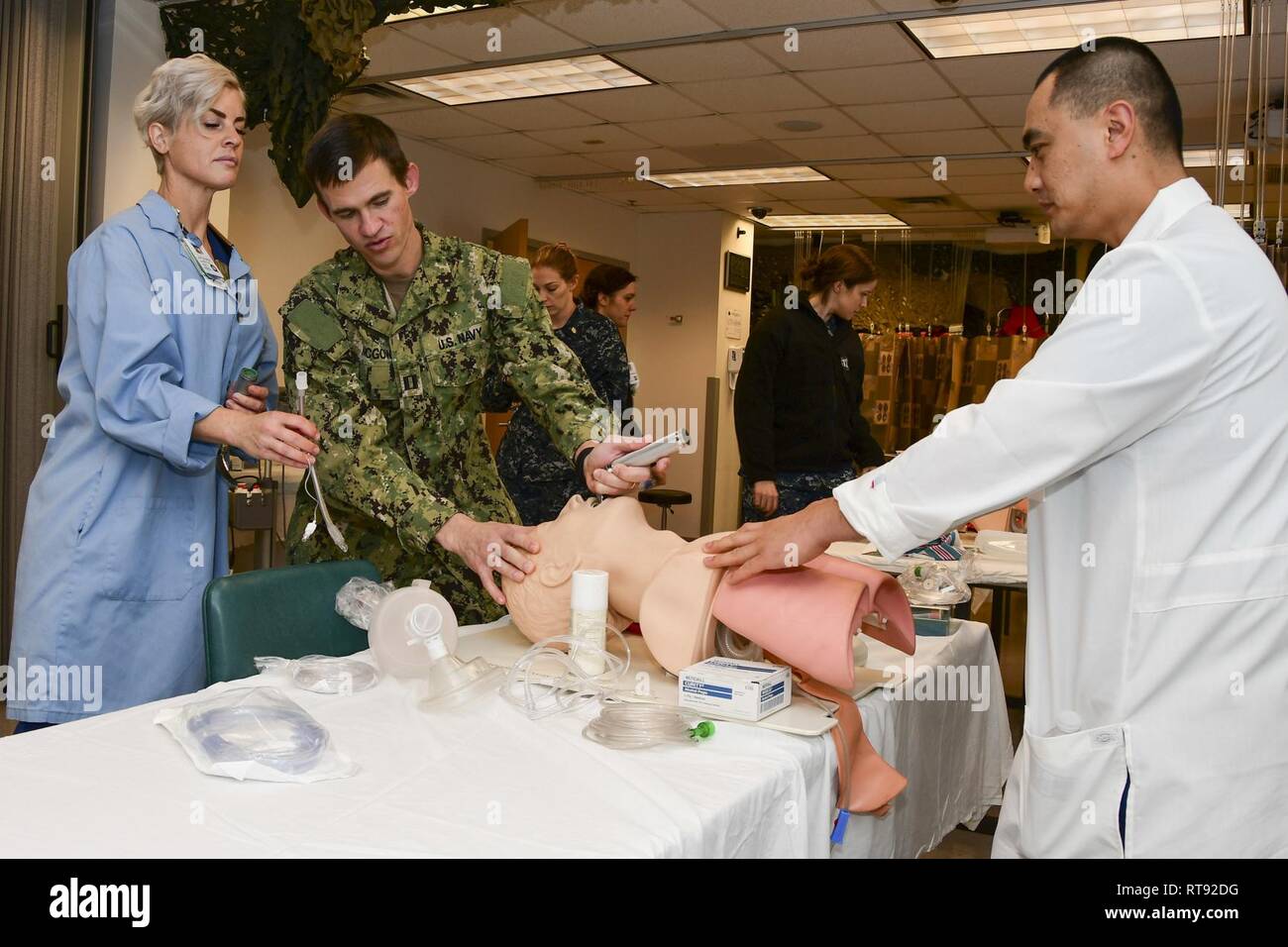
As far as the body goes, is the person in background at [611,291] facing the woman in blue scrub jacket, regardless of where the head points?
no

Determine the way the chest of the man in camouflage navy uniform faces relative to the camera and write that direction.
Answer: toward the camera

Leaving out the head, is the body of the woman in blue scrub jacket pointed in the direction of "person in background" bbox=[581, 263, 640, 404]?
no

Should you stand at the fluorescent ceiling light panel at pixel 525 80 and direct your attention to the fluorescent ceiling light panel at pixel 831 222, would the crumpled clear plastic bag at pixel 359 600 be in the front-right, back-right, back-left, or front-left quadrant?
back-right

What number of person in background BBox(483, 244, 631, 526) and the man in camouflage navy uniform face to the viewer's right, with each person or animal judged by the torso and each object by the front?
0

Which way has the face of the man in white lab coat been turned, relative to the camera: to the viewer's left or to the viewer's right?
to the viewer's left

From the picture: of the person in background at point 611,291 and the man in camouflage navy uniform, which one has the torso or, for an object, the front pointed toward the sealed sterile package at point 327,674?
the man in camouflage navy uniform

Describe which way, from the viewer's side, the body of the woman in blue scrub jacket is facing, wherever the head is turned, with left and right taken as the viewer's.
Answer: facing the viewer and to the right of the viewer

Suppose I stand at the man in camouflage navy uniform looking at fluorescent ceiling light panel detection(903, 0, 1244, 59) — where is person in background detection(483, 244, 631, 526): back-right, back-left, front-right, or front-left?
front-left
